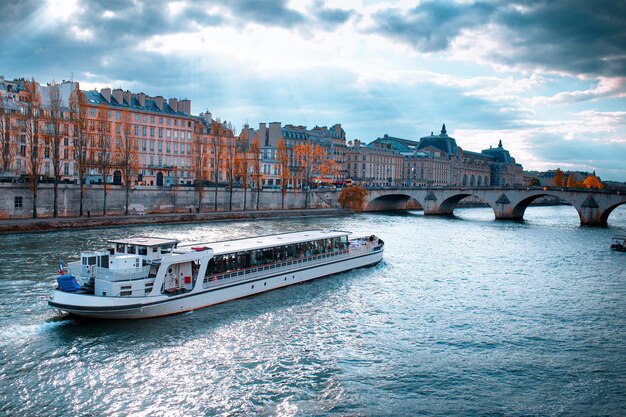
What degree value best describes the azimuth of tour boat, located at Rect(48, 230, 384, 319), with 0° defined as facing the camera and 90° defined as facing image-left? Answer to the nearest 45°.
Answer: approximately 225°
